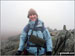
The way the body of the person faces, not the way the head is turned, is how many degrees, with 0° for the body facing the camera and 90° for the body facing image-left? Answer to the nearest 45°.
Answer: approximately 0°
